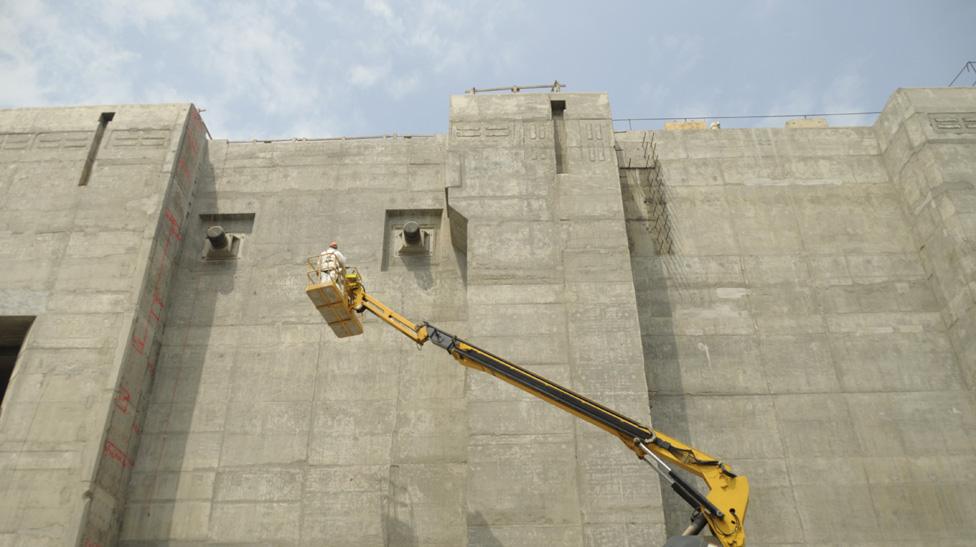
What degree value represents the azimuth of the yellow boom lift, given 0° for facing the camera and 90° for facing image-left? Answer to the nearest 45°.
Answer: approximately 90°
